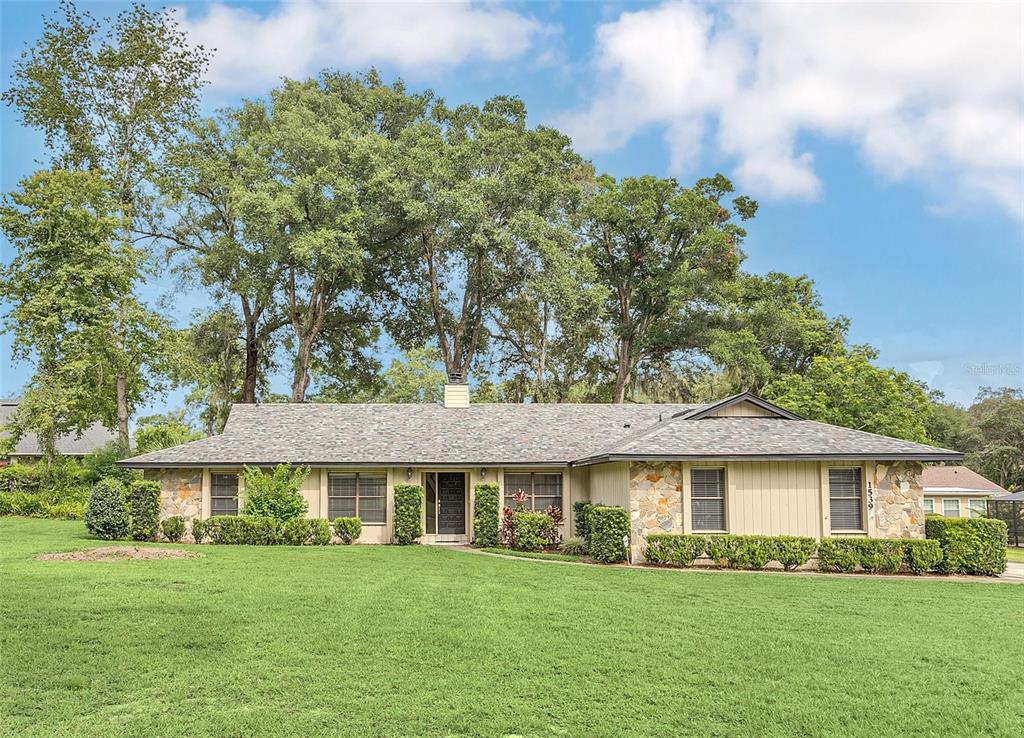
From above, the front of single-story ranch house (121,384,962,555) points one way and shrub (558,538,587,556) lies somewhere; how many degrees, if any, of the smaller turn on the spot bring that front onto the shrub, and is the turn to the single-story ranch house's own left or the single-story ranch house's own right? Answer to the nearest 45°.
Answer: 0° — it already faces it

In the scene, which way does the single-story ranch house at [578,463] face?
toward the camera

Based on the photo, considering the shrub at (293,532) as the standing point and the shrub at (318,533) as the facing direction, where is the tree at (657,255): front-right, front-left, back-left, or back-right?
front-left

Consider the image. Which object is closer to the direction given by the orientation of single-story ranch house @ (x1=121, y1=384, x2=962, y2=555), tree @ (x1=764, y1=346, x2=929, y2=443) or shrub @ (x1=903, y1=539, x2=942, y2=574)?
the shrub

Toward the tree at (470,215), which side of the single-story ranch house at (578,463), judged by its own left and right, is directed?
back

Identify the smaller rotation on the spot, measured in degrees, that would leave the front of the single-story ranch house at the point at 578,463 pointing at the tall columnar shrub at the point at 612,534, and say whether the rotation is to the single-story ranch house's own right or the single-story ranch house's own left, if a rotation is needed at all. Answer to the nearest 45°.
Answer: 0° — it already faces it

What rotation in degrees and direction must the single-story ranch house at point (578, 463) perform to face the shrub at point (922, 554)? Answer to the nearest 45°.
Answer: approximately 45° to its left

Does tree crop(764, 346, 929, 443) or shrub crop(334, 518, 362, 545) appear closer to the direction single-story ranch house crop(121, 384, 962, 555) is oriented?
the shrub
